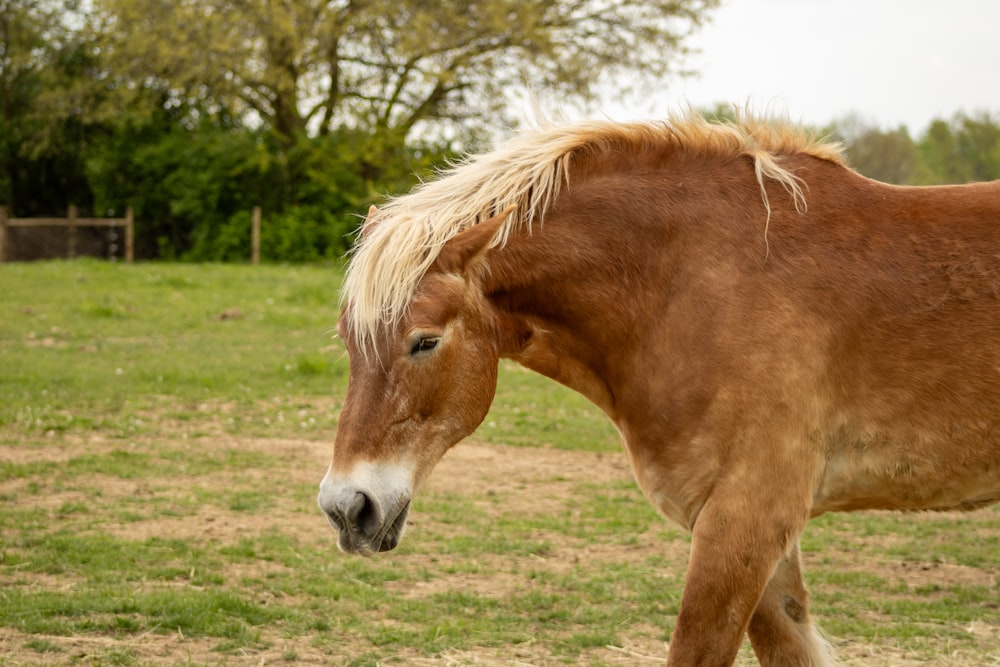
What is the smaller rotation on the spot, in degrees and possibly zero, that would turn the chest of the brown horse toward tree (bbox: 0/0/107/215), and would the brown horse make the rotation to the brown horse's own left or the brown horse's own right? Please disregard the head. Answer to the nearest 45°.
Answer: approximately 45° to the brown horse's own right

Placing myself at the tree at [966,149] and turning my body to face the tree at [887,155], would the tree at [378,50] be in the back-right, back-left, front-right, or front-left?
front-left

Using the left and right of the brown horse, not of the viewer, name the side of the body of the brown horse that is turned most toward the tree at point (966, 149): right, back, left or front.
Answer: right

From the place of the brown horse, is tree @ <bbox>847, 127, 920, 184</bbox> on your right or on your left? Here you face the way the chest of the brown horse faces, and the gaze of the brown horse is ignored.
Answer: on your right

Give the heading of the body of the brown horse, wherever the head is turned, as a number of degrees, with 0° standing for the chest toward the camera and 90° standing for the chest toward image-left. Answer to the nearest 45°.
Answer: approximately 90°

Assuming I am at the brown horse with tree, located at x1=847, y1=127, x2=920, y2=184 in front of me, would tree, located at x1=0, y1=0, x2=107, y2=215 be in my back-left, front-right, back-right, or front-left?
front-left
